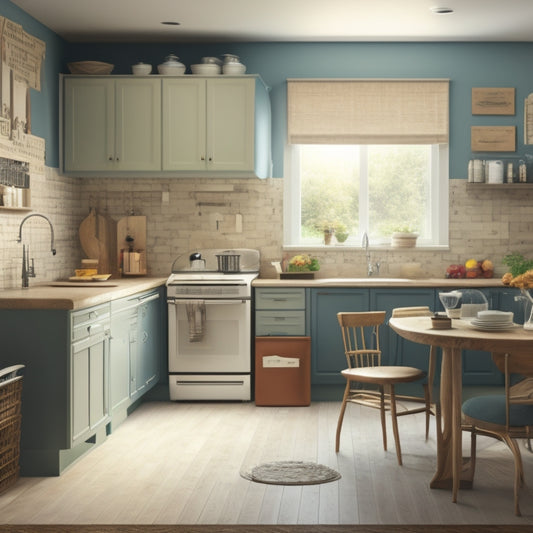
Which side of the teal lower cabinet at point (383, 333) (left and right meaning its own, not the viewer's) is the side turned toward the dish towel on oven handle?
right

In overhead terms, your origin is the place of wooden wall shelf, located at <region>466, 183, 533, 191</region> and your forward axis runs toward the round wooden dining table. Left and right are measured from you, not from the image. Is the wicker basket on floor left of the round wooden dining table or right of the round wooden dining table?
right

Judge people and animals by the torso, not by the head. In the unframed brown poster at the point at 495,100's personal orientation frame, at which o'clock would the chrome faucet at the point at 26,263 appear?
The chrome faucet is roughly at 2 o'clock from the unframed brown poster.

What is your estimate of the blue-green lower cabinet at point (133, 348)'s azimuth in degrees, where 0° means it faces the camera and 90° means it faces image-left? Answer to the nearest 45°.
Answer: approximately 270°

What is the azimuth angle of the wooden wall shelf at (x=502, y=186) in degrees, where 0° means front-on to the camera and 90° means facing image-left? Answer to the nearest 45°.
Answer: approximately 0°

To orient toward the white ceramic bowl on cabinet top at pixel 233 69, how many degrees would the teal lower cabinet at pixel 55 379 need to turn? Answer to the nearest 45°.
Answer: approximately 45° to its left

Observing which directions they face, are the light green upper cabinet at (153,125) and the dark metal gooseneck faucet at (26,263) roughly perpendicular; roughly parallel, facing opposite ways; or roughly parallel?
roughly perpendicular

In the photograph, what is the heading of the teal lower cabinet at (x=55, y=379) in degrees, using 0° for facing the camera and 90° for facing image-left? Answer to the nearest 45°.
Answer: approximately 270°

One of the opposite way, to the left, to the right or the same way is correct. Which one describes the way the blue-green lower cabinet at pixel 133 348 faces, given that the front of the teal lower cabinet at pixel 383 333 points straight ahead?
to the left

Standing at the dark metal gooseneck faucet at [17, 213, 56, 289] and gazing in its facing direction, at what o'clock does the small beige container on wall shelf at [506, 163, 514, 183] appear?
The small beige container on wall shelf is roughly at 12 o'clock from the dark metal gooseneck faucet.

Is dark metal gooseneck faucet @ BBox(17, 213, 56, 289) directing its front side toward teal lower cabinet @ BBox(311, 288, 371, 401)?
yes
